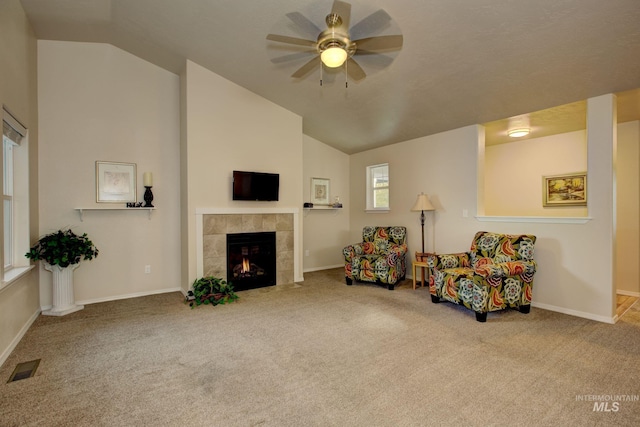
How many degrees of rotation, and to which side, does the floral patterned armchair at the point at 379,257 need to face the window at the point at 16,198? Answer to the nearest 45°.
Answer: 0° — it already faces it

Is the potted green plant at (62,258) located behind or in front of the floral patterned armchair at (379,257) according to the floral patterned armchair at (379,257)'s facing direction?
in front

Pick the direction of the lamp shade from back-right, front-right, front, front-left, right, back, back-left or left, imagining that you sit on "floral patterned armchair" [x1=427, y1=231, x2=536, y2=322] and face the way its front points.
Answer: right

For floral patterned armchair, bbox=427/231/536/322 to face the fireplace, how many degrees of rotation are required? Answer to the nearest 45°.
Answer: approximately 45° to its right

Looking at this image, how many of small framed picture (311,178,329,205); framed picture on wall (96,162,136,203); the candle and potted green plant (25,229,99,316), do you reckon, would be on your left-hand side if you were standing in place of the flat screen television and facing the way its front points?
1

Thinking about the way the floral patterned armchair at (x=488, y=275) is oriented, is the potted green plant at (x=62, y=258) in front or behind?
in front

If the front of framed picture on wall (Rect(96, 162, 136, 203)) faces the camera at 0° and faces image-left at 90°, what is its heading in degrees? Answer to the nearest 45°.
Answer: approximately 0°

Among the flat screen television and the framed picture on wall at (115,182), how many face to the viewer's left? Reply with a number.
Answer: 0

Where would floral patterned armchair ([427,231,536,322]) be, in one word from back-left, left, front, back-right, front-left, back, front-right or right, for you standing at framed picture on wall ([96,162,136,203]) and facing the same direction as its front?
front-left

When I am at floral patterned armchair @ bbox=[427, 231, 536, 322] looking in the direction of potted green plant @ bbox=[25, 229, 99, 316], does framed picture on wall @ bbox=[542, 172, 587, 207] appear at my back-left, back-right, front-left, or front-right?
back-right

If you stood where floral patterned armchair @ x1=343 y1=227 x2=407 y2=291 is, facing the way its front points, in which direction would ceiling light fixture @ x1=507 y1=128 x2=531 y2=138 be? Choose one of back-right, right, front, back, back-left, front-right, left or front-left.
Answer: back-left

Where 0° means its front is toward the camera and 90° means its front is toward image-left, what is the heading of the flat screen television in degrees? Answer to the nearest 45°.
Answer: approximately 315°
